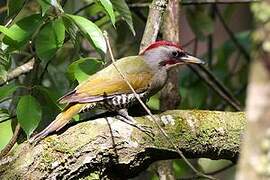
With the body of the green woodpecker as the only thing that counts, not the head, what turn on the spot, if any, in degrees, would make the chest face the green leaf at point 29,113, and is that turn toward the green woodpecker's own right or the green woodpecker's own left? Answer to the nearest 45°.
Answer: approximately 135° to the green woodpecker's own right

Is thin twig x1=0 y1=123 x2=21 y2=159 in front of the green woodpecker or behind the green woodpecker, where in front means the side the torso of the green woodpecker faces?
behind

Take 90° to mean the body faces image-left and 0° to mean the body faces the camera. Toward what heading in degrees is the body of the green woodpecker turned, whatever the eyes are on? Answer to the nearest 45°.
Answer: approximately 270°

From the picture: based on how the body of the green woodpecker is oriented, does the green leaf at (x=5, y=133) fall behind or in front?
behind
